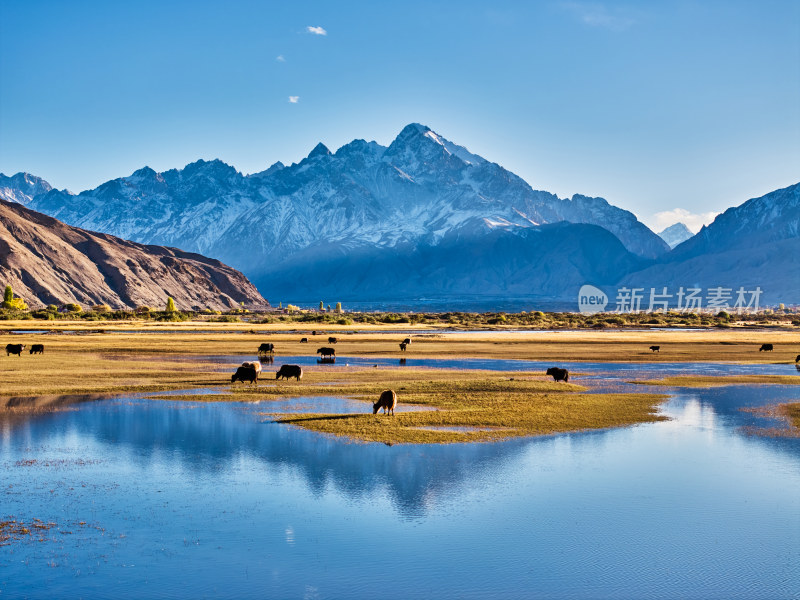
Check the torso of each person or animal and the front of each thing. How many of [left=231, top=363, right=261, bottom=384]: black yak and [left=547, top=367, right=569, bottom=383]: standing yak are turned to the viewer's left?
2

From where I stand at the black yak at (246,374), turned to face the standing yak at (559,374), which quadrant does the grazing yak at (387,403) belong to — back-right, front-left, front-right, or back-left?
front-right

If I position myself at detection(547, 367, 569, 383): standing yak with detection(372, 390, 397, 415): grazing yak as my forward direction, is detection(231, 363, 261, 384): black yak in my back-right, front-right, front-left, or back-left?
front-right

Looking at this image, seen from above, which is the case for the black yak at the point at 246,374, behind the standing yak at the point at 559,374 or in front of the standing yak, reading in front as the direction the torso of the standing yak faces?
in front

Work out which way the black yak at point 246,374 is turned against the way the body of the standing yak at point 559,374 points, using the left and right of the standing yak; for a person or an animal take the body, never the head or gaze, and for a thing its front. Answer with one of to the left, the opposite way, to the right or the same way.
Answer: the same way

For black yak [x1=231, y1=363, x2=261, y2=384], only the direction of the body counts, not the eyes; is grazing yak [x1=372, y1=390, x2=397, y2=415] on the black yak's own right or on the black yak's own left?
on the black yak's own left

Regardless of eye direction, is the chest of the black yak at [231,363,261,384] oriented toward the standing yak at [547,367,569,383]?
no

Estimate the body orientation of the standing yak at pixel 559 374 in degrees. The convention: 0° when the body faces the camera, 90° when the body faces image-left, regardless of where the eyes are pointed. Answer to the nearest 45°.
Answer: approximately 90°

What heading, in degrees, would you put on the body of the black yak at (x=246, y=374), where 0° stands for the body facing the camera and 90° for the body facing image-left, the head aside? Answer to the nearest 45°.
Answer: approximately 90°
